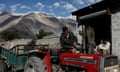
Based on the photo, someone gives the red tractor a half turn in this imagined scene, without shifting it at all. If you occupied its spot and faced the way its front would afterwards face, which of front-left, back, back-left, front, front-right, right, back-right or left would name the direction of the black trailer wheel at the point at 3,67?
front

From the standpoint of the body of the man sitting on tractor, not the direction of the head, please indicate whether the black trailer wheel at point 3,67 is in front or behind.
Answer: behind

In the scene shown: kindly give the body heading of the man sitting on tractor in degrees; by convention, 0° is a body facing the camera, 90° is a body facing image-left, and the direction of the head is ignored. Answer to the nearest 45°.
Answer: approximately 315°

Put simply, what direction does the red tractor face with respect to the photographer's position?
facing the viewer and to the right of the viewer
